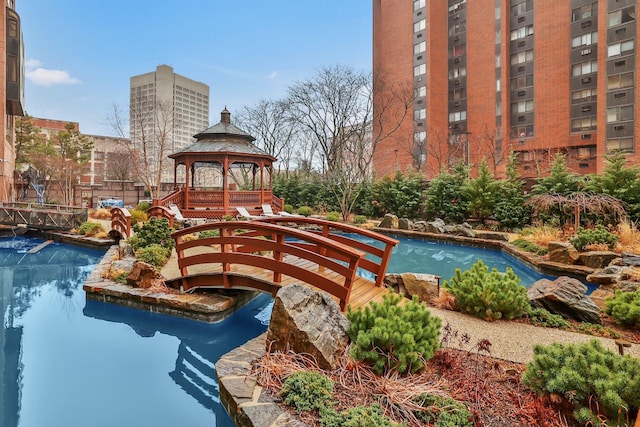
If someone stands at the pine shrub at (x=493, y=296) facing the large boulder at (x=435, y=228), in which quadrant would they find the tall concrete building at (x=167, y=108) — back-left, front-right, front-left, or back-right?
front-left

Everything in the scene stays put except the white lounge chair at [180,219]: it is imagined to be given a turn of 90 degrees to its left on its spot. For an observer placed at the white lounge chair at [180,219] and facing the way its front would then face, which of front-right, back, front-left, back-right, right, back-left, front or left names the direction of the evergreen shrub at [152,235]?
back

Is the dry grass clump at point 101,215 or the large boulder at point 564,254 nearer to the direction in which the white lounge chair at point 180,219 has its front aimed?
the large boulder

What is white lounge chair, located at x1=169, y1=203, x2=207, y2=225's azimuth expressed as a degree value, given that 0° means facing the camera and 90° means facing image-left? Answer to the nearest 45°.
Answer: approximately 270°

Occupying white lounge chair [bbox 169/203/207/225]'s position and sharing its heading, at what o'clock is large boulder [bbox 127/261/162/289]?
The large boulder is roughly at 3 o'clock from the white lounge chair.

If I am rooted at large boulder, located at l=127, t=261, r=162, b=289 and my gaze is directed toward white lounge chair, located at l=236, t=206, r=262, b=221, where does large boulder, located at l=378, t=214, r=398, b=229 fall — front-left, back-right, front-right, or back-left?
front-right
